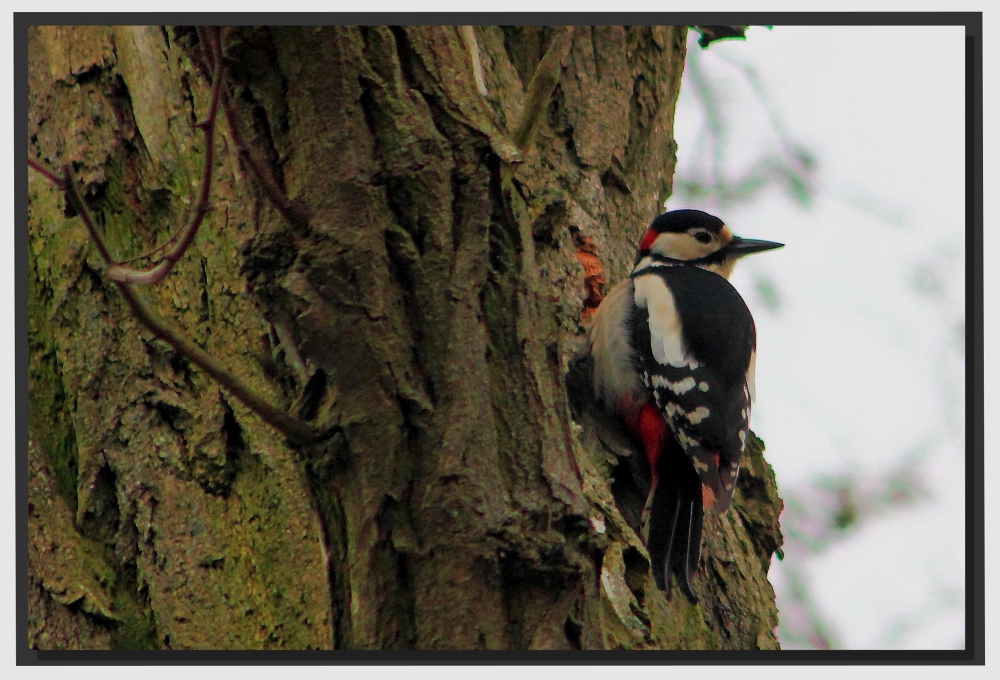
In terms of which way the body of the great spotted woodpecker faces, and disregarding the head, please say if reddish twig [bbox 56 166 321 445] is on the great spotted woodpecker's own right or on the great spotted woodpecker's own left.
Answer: on the great spotted woodpecker's own left

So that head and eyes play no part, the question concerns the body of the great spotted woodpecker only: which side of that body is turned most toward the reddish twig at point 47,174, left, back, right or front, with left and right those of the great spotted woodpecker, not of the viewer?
left

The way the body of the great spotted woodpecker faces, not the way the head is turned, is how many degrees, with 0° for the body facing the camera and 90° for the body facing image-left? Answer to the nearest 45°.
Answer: approximately 135°
